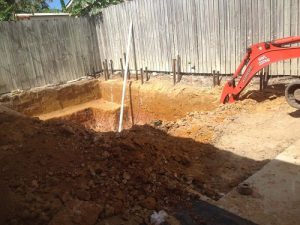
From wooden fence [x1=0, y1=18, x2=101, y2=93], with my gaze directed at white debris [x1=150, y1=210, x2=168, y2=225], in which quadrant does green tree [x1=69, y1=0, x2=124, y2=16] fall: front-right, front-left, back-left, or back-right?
back-left

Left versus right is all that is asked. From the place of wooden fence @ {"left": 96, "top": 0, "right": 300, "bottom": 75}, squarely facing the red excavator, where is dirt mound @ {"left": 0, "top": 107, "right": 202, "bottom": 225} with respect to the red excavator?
right

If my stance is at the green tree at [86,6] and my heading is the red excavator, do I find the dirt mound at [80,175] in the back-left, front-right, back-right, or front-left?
front-right

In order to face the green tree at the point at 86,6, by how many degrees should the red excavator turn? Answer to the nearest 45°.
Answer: approximately 45° to its right

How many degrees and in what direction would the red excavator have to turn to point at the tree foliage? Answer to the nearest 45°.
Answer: approximately 45° to its right

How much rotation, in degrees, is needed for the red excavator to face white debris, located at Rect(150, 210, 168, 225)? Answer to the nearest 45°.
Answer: approximately 90° to its left

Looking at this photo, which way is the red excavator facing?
to the viewer's left

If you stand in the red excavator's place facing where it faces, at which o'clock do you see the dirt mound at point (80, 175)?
The dirt mound is roughly at 10 o'clock from the red excavator.

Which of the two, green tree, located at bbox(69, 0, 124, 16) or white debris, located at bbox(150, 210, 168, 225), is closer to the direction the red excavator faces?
the green tree

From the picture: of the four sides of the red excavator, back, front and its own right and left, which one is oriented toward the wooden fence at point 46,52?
front

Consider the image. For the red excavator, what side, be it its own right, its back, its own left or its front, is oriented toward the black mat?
left
